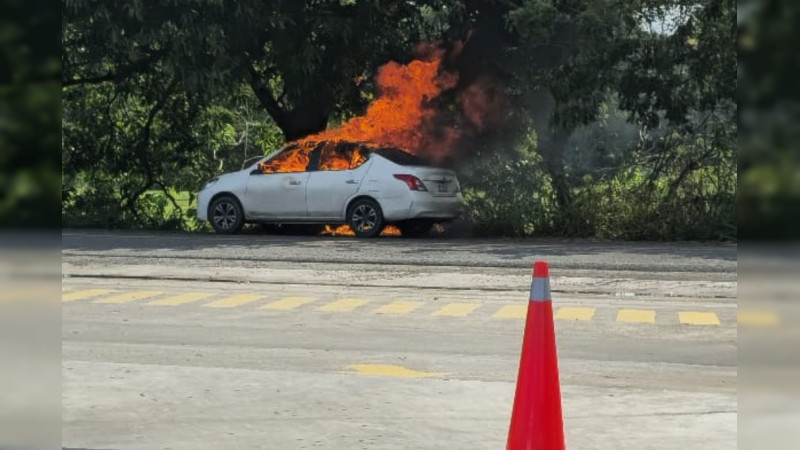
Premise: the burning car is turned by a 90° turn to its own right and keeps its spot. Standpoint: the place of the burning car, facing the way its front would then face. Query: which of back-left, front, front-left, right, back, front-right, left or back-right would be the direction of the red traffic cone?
back-right

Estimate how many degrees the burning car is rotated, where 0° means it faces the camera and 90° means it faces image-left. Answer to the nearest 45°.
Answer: approximately 135°

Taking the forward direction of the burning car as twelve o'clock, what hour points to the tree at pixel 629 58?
The tree is roughly at 5 o'clock from the burning car.
